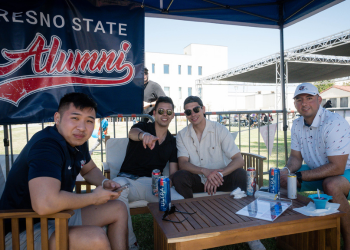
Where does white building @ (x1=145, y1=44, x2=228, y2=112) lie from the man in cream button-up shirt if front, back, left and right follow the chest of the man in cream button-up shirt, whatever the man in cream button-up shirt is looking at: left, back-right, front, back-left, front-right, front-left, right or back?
back

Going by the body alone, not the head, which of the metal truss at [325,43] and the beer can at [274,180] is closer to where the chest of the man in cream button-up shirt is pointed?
the beer can

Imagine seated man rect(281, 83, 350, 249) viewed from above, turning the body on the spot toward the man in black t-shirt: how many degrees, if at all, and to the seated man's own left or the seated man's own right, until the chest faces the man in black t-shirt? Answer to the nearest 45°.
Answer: approximately 45° to the seated man's own right

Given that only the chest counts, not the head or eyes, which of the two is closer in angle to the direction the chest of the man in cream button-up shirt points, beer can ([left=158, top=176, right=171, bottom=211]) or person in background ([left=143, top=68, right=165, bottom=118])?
the beer can

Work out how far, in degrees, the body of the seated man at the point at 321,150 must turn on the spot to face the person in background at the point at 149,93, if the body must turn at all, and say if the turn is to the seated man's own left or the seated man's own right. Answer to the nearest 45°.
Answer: approximately 45° to the seated man's own right

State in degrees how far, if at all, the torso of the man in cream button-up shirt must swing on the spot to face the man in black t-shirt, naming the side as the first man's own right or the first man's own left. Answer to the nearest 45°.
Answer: approximately 90° to the first man's own right

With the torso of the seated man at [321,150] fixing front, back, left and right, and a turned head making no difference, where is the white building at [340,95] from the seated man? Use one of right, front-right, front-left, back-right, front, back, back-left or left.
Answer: back-right

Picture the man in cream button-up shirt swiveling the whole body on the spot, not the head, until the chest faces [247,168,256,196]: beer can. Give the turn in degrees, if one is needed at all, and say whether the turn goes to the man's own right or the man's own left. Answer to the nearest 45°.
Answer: approximately 45° to the man's own left

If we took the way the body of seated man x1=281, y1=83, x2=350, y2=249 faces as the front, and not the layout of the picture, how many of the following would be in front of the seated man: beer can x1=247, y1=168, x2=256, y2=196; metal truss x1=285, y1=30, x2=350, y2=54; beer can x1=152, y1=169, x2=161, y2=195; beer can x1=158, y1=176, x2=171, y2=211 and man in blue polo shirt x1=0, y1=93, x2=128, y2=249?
4

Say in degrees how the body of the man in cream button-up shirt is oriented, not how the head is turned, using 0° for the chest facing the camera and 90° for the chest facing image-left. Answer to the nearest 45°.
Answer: approximately 0°

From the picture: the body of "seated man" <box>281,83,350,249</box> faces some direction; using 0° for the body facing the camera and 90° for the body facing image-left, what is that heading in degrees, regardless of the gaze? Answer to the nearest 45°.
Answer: approximately 45°
